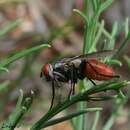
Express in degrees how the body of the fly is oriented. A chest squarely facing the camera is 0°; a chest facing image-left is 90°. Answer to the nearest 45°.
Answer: approximately 90°
